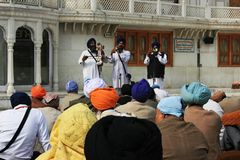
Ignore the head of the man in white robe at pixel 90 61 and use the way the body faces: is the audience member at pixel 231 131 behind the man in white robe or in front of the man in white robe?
in front

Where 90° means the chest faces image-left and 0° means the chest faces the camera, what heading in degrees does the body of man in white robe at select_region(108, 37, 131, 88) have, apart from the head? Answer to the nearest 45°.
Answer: approximately 0°

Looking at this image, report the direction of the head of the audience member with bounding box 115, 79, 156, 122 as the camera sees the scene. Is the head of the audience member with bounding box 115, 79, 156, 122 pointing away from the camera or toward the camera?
away from the camera

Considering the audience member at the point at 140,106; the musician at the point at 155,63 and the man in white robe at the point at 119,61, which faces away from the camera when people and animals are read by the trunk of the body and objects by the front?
the audience member

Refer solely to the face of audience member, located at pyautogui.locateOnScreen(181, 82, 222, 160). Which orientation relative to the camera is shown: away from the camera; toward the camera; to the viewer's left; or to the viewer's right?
away from the camera

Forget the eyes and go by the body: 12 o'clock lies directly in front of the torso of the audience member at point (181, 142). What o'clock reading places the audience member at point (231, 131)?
the audience member at point (231, 131) is roughly at 2 o'clock from the audience member at point (181, 142).

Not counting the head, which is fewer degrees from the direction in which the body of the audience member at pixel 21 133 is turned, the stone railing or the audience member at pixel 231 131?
the stone railing

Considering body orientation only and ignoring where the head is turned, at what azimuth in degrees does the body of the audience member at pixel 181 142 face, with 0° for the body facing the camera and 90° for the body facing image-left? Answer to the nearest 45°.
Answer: approximately 135°

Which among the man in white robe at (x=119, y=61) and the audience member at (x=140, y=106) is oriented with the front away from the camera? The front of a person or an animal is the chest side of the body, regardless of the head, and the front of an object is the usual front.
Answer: the audience member
